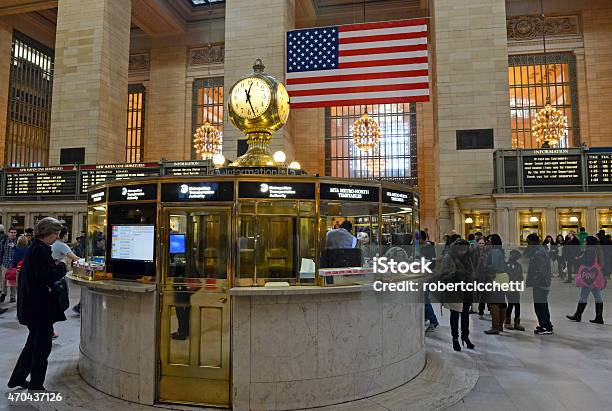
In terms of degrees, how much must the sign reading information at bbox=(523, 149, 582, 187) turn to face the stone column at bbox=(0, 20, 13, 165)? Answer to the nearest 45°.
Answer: approximately 90° to its right

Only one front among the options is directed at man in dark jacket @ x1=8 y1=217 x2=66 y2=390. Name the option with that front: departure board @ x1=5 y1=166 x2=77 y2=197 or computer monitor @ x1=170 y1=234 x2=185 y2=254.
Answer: the departure board

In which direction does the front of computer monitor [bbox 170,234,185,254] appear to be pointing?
toward the camera

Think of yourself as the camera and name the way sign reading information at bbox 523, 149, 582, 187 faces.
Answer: facing the viewer

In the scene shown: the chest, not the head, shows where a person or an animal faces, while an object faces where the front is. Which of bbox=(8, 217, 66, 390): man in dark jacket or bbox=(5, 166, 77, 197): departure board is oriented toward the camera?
the departure board

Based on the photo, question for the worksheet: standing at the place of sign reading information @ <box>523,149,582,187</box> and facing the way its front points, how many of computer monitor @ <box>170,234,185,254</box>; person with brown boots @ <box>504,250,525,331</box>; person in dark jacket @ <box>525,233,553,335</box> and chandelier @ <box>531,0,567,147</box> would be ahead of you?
3

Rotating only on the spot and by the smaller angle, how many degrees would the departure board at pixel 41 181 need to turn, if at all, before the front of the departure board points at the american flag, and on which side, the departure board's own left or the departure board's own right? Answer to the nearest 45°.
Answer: approximately 45° to the departure board's own left

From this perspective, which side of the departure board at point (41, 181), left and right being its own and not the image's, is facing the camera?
front

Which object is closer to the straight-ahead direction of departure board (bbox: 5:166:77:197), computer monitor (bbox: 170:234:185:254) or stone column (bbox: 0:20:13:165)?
the computer monitor

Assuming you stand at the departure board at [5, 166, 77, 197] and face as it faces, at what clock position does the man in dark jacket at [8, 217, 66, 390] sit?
The man in dark jacket is roughly at 12 o'clock from the departure board.

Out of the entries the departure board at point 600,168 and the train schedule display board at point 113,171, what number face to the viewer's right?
0

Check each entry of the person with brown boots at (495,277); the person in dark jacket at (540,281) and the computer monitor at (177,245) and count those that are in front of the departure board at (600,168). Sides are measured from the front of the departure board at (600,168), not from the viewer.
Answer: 3

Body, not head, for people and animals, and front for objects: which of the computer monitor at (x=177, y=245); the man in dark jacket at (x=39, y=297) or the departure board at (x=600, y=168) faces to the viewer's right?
the man in dark jacket
